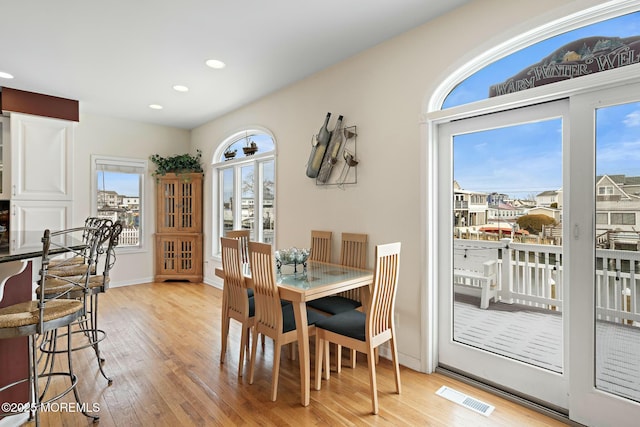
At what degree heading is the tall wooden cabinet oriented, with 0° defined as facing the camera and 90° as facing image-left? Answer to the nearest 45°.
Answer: approximately 0°

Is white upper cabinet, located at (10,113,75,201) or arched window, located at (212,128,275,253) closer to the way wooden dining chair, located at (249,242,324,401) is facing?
the arched window

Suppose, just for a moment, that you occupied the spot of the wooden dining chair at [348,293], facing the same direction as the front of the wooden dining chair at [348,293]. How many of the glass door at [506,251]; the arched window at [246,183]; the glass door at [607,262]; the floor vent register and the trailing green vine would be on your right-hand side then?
2

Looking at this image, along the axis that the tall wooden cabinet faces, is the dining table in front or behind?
in front

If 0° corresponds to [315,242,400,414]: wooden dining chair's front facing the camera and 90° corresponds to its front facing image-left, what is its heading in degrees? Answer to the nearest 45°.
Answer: approximately 135°

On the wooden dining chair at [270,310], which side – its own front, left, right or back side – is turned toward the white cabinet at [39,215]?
left

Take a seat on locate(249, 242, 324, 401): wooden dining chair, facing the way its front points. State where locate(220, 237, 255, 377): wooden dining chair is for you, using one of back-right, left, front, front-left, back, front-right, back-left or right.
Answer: left
